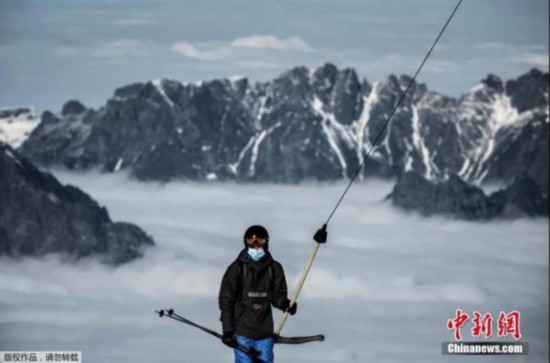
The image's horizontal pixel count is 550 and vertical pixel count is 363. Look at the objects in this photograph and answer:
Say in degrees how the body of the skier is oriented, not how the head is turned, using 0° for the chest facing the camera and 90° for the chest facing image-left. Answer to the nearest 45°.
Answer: approximately 0°
